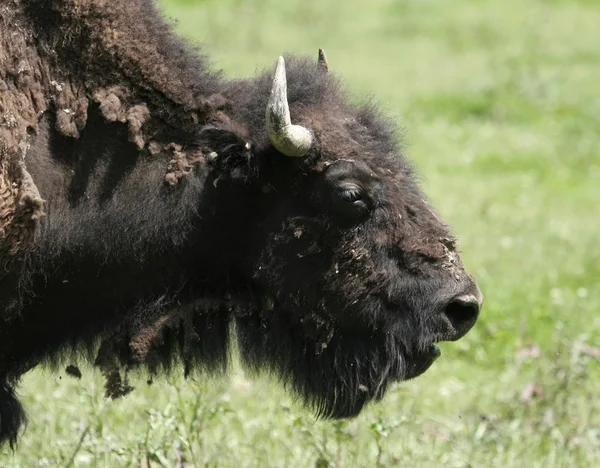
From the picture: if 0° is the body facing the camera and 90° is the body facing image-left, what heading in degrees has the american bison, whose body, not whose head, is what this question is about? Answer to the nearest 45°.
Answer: approximately 270°
